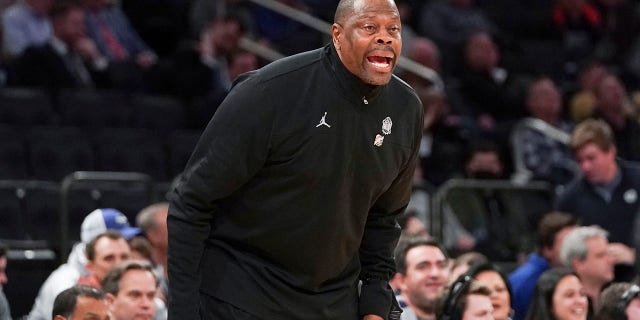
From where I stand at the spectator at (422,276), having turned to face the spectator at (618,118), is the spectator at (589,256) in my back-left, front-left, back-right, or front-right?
front-right

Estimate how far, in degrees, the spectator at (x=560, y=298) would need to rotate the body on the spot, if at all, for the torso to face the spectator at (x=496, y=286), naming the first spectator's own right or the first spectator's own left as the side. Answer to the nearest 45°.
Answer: approximately 90° to the first spectator's own right

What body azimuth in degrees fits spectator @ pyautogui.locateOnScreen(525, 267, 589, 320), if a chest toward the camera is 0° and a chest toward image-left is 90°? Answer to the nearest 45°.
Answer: approximately 315°

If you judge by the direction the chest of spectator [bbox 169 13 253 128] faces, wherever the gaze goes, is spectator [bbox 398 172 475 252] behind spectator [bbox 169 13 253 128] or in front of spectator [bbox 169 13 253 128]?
in front

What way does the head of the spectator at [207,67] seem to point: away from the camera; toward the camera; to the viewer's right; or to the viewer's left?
toward the camera

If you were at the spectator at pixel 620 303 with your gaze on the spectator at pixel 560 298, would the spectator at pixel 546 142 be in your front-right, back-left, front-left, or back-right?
front-right

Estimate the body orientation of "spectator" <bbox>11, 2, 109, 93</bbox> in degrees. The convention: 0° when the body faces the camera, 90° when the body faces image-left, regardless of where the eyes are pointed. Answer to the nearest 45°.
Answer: approximately 315°

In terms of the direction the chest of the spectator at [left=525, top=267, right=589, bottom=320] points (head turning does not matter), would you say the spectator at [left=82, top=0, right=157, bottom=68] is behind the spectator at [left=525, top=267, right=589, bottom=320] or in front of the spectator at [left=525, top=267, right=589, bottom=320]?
behind

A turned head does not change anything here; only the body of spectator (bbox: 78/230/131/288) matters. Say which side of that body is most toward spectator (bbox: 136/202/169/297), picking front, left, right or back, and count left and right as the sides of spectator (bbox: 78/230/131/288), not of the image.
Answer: left

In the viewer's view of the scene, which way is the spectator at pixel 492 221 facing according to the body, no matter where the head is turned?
toward the camera

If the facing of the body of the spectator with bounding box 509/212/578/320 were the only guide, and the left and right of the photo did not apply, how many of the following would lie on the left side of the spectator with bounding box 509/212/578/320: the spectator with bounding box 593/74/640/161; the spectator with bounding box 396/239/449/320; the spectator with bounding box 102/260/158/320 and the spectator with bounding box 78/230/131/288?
1

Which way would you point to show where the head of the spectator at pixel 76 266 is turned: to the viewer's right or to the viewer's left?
to the viewer's right

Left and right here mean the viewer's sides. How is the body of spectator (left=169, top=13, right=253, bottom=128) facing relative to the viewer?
facing the viewer and to the right of the viewer

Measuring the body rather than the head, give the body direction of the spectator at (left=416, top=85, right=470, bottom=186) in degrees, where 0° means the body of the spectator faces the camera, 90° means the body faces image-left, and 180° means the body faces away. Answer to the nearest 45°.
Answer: approximately 45°

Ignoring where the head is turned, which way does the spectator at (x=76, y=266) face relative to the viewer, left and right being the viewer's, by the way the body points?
facing to the right of the viewer

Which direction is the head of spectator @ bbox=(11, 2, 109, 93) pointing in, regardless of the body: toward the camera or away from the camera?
toward the camera
